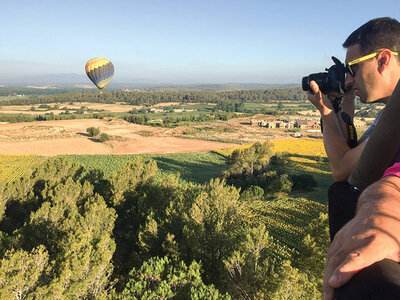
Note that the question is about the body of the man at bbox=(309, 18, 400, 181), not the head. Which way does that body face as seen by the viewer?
to the viewer's left

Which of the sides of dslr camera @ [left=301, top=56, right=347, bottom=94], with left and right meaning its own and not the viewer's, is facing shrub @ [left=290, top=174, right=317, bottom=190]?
right

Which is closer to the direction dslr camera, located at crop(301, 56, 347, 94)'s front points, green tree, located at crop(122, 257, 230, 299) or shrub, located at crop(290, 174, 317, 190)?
the green tree

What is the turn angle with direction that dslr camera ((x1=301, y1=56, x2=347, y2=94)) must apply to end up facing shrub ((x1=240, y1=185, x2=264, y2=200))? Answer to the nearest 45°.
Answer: approximately 90° to its right

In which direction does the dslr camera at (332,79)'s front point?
to the viewer's left

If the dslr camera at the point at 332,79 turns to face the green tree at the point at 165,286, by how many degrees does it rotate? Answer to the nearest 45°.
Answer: approximately 45° to its right

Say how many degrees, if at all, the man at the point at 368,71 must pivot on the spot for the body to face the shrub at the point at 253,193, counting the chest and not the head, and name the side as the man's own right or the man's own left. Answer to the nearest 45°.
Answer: approximately 90° to the man's own right

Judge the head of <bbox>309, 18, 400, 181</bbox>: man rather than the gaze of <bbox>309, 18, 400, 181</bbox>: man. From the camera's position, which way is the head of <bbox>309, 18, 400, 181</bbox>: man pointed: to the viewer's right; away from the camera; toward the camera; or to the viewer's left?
to the viewer's left
